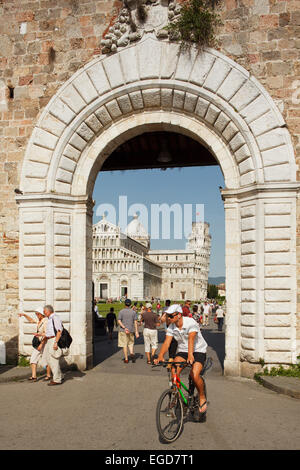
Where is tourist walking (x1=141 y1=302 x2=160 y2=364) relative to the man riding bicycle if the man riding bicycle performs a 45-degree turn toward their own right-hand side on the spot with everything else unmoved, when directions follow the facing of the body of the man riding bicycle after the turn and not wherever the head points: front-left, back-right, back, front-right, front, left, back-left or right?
right

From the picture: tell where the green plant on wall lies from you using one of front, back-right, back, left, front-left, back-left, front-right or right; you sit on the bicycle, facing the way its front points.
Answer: back-right

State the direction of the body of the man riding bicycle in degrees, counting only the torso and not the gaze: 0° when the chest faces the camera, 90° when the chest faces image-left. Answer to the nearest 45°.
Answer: approximately 45°

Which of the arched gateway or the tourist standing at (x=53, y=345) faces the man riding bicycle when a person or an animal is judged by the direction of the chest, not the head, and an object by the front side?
the arched gateway

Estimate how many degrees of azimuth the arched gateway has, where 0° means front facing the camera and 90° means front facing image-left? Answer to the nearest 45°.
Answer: approximately 0°

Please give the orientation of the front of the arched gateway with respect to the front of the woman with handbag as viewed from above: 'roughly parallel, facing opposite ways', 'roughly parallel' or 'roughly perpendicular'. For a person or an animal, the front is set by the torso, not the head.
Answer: roughly perpendicular
